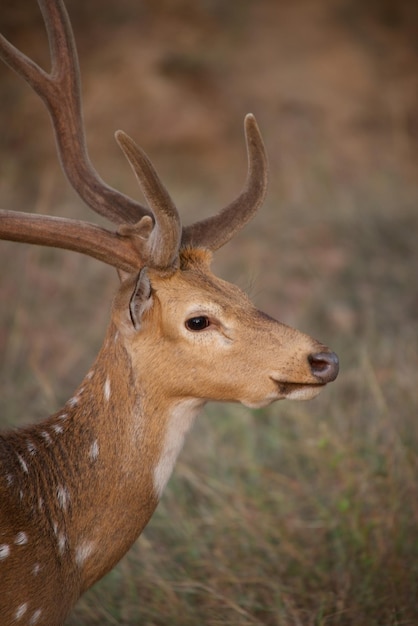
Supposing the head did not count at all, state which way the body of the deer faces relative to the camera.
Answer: to the viewer's right
